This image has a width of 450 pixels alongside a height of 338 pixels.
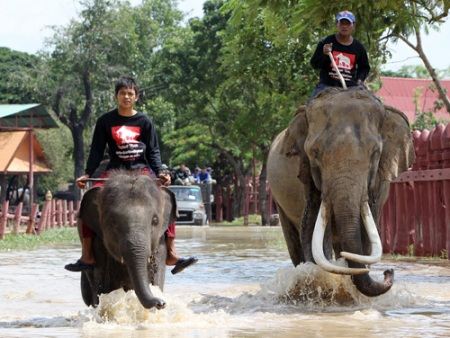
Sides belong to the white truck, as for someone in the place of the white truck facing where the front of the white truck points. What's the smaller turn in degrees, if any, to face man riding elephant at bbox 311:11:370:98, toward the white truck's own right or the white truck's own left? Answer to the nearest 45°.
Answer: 0° — it already faces them

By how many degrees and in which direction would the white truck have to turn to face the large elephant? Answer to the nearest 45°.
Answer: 0° — it already faces it

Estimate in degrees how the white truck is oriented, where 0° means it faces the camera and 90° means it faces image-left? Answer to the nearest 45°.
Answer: approximately 0°

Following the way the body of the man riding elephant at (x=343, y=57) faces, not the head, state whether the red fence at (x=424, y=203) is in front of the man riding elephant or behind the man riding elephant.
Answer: behind

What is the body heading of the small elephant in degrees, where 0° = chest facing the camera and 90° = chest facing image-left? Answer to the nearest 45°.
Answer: approximately 0°
